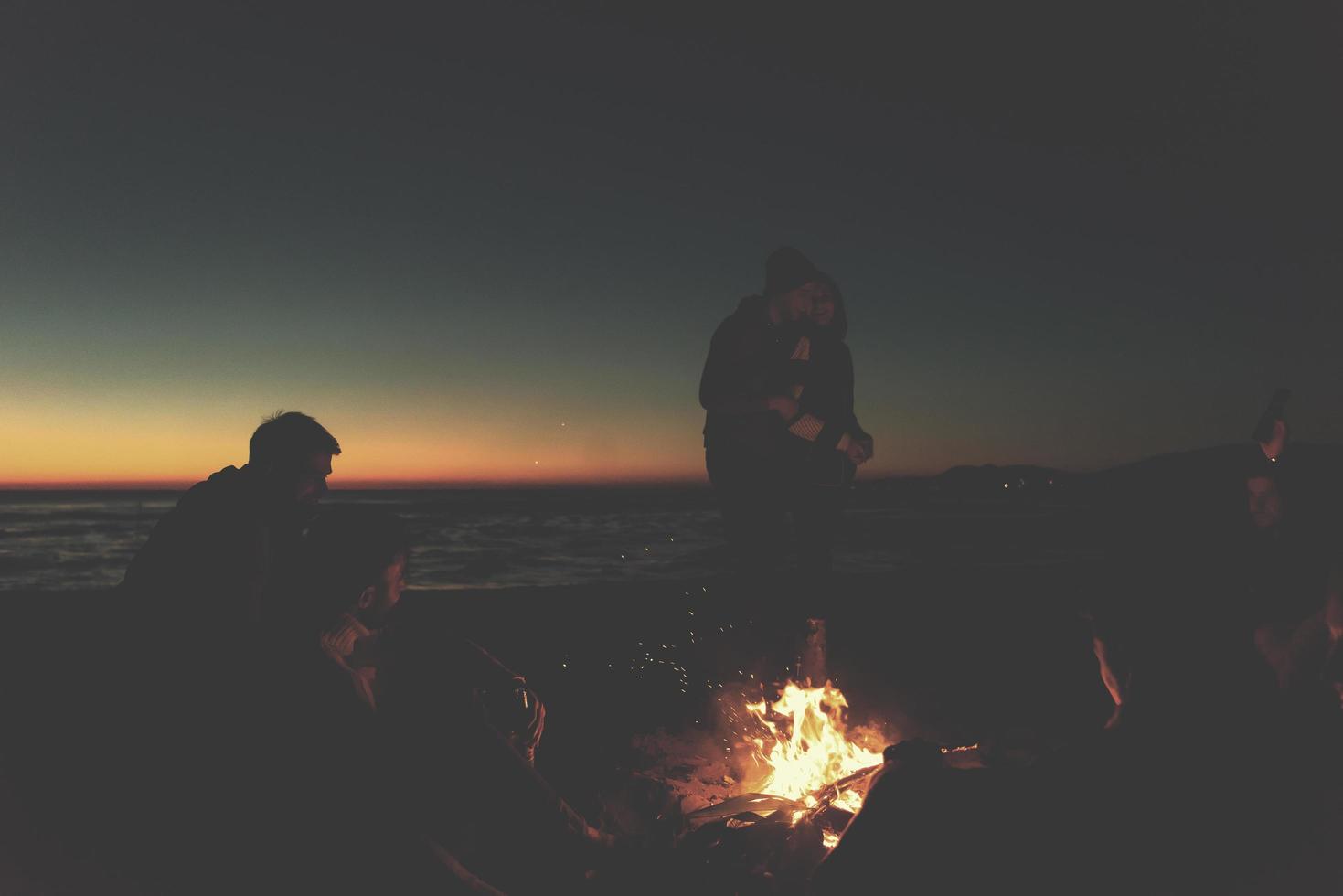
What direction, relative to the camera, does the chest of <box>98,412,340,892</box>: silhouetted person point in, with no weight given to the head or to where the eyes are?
to the viewer's right

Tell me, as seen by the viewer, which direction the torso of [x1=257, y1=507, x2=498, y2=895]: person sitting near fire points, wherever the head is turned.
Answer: to the viewer's right

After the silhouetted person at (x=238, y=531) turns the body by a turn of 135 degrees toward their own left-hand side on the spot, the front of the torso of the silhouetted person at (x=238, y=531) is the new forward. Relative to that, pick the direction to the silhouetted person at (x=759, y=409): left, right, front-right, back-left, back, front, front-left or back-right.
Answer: back-right

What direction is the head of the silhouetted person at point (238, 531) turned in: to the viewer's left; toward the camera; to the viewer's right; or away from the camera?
to the viewer's right

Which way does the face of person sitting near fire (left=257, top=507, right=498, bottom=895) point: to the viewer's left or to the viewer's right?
to the viewer's right

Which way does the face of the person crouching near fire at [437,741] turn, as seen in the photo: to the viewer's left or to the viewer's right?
to the viewer's right

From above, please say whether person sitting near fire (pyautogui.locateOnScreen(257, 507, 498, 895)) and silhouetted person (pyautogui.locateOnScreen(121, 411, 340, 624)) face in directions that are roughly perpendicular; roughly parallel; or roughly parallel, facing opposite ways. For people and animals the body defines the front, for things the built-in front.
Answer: roughly parallel

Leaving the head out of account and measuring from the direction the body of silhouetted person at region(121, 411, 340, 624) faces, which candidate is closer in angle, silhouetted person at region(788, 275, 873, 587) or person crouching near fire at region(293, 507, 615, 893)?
the silhouetted person
